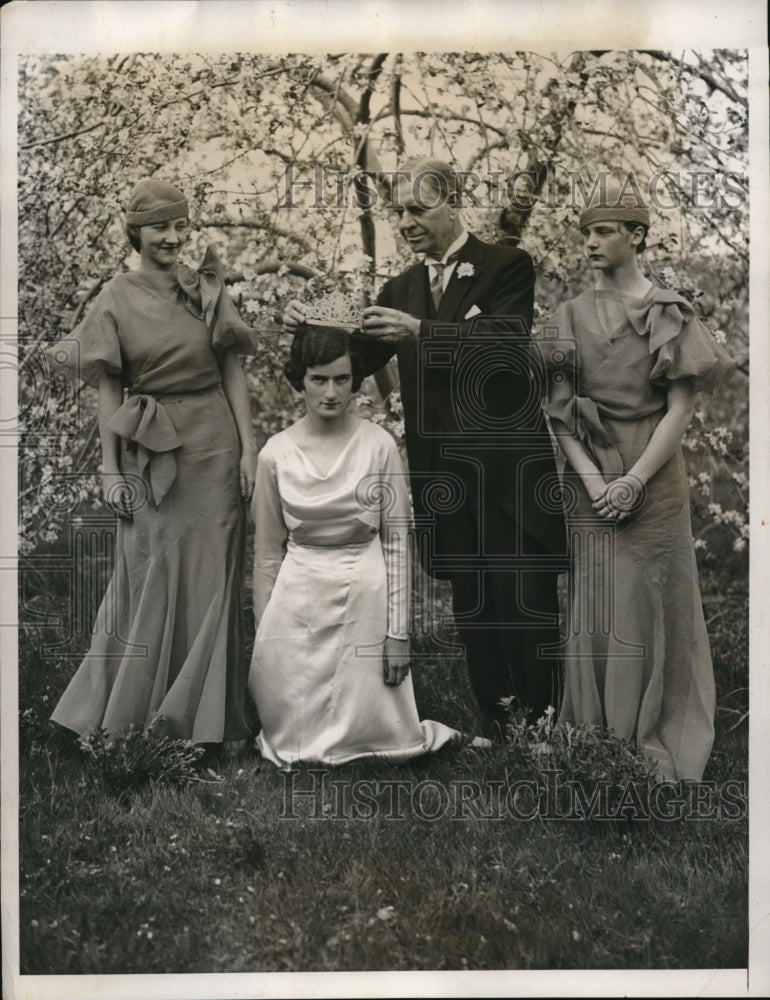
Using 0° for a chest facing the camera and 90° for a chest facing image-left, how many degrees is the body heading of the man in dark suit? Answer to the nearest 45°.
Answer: approximately 45°

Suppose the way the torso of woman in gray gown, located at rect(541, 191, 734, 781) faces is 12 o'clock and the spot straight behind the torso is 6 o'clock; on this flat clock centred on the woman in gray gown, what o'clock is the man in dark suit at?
The man in dark suit is roughly at 3 o'clock from the woman in gray gown.

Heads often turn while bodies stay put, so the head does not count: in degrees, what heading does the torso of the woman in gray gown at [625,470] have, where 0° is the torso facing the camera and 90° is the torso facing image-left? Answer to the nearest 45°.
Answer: approximately 45°
